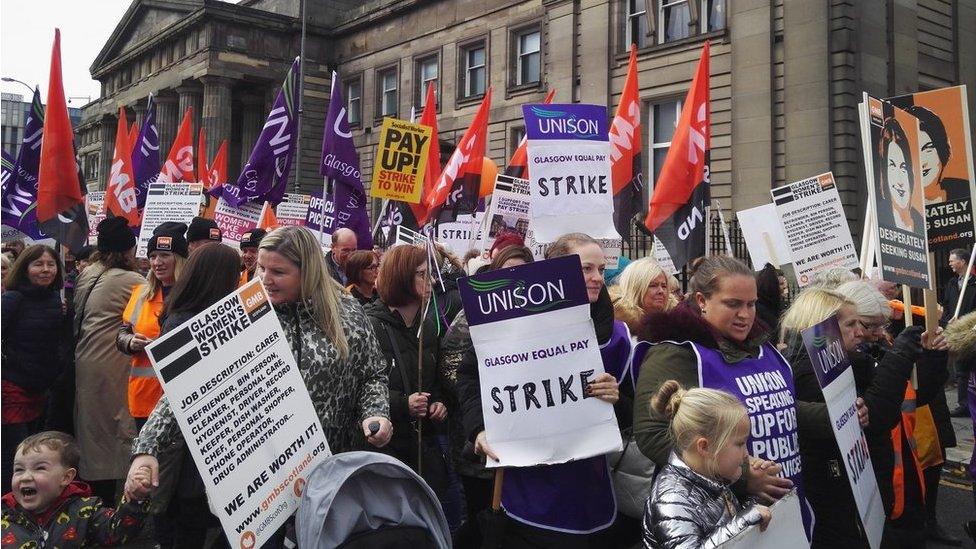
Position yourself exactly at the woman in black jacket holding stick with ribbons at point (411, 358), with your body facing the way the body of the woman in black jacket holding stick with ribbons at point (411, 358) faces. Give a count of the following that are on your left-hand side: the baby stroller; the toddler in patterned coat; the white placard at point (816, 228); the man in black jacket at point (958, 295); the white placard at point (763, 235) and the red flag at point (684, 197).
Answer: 4

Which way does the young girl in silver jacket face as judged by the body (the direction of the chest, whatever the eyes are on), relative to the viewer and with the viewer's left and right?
facing to the right of the viewer

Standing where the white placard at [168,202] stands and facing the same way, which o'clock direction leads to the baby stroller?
The baby stroller is roughly at 12 o'clock from the white placard.

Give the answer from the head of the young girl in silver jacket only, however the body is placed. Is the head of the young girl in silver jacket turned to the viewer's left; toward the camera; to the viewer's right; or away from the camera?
to the viewer's right

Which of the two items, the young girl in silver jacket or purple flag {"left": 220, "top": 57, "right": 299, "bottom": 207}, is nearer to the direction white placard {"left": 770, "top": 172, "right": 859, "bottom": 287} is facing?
the young girl in silver jacket

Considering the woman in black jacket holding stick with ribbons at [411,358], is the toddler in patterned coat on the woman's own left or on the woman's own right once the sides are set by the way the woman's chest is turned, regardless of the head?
on the woman's own right

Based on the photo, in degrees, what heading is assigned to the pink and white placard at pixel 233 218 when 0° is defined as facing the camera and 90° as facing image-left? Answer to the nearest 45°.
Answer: approximately 0°
